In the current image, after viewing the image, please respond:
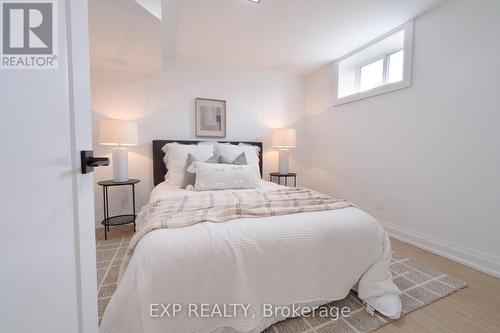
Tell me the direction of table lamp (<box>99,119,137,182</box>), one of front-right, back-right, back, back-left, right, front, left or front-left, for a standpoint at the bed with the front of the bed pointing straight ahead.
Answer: back-right

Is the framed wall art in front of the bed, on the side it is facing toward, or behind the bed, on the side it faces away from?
behind

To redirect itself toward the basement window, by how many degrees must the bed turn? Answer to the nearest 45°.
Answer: approximately 135° to its left

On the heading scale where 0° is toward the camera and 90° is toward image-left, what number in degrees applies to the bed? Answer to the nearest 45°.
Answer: approximately 0°

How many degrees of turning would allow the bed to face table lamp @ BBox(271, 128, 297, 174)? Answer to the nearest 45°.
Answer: approximately 180°
